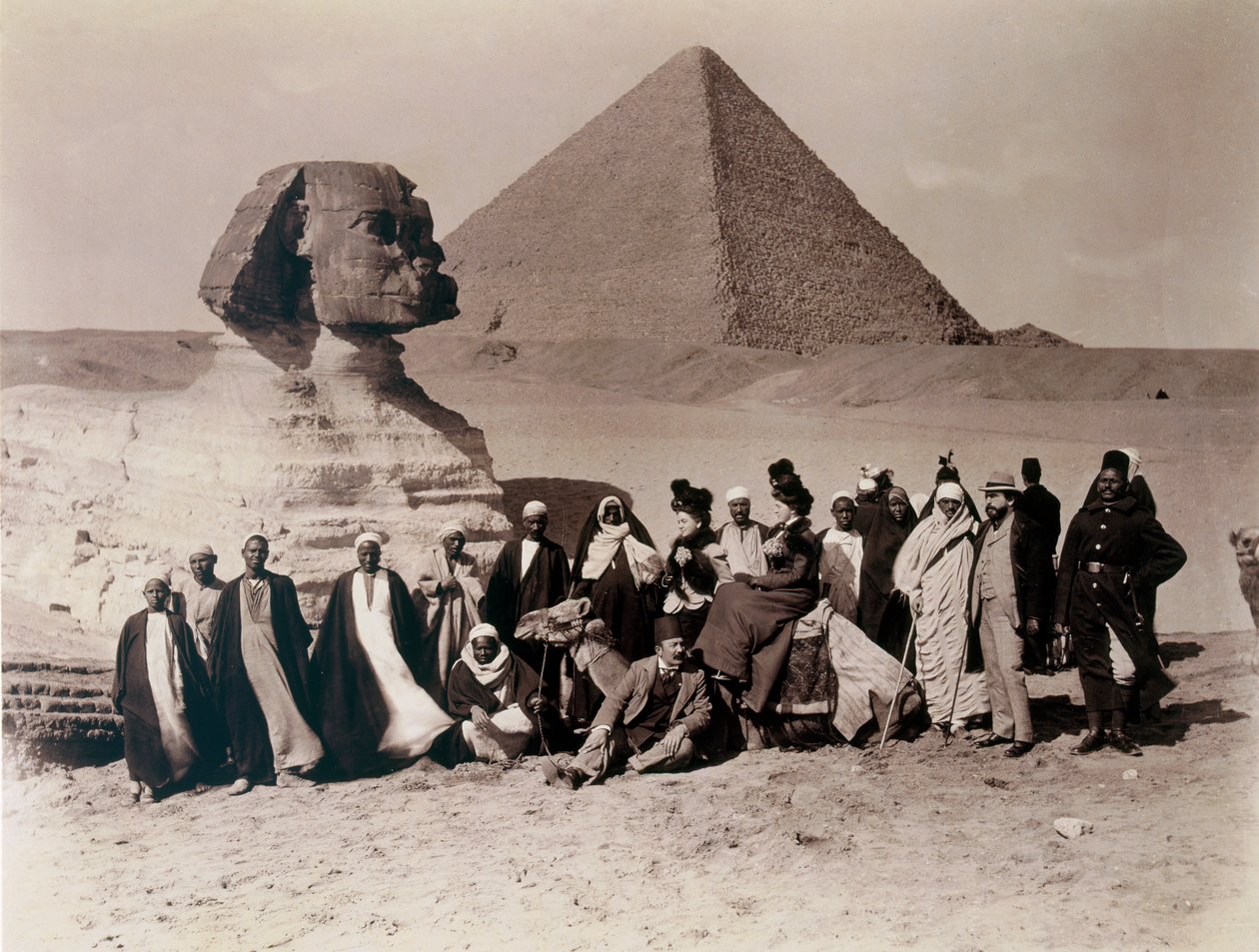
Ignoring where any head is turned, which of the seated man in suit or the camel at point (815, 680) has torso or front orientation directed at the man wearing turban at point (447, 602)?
the camel

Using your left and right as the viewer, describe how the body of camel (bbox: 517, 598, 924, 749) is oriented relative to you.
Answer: facing to the left of the viewer

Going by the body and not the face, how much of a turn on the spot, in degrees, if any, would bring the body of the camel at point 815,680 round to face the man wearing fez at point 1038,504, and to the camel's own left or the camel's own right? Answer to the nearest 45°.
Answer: approximately 180°

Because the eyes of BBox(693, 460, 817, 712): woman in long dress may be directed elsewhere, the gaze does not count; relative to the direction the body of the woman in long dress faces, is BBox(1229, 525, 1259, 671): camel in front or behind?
behind

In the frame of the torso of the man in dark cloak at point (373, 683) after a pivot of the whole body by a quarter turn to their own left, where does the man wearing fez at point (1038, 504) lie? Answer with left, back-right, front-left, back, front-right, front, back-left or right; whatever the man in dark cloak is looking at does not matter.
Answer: front

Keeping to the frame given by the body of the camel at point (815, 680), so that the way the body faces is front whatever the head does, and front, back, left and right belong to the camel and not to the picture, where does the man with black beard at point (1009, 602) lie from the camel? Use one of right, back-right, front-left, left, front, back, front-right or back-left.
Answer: back
